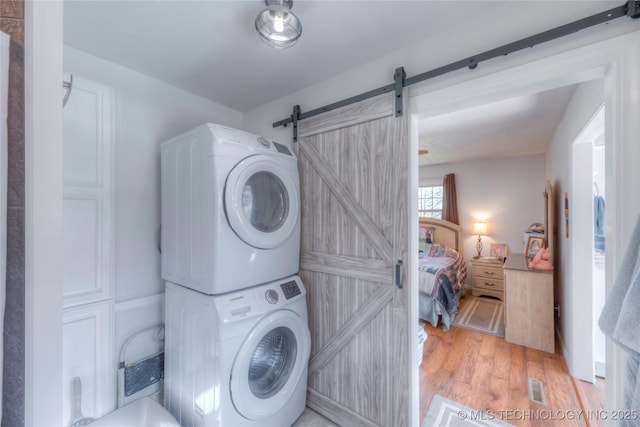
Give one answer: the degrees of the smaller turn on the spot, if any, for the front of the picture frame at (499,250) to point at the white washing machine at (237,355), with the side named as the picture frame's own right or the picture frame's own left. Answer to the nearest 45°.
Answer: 0° — it already faces it

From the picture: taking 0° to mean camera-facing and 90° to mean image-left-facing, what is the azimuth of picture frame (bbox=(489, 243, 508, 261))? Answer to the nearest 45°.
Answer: approximately 0°

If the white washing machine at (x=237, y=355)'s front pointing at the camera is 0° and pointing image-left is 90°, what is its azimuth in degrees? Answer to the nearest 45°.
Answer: approximately 315°

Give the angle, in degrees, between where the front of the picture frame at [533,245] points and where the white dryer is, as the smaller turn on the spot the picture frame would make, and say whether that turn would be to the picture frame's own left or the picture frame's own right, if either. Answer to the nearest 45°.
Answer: approximately 45° to the picture frame's own left

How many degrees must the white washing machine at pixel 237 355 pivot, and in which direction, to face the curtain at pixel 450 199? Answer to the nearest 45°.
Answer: approximately 90° to its left

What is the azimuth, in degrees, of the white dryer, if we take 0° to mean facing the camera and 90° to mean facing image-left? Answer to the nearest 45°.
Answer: approximately 315°

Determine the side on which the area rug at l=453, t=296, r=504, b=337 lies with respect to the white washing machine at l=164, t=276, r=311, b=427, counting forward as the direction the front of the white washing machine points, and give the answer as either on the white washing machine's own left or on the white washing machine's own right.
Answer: on the white washing machine's own left
